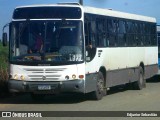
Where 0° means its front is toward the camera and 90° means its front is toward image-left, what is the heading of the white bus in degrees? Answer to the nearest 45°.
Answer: approximately 45°
